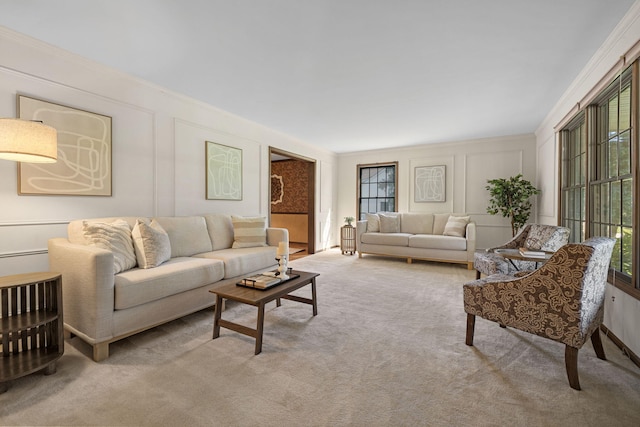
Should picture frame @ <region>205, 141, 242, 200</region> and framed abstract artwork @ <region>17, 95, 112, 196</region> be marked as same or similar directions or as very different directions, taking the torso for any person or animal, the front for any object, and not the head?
same or similar directions

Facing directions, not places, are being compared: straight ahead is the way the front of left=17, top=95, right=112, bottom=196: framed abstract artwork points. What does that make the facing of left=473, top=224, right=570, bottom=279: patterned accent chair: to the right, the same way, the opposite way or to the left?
the opposite way

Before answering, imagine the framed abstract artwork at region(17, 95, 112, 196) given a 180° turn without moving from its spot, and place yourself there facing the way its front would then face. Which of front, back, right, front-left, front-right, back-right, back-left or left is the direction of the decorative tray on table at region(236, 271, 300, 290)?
back

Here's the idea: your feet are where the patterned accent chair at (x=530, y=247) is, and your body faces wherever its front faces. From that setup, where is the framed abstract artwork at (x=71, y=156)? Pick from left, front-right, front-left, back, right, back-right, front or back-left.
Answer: front

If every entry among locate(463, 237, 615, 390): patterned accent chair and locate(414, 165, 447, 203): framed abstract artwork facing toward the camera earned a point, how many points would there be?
1

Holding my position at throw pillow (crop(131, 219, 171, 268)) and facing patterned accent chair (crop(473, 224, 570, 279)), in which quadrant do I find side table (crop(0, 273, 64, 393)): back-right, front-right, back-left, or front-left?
back-right

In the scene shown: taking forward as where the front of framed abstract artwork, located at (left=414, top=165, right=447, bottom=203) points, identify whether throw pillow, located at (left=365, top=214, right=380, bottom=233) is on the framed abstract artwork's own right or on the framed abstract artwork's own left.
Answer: on the framed abstract artwork's own right

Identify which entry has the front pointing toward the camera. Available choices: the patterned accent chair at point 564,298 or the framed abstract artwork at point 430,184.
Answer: the framed abstract artwork

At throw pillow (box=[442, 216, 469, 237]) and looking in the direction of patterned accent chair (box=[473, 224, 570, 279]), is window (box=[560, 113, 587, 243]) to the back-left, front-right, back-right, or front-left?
front-left

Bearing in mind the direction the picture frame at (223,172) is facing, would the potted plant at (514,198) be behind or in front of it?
in front

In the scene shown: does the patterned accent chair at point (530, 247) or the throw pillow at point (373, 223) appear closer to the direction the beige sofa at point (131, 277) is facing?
the patterned accent chair

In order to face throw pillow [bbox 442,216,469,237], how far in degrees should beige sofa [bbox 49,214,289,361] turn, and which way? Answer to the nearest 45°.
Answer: approximately 45° to its left

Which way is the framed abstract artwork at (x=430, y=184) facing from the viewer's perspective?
toward the camera

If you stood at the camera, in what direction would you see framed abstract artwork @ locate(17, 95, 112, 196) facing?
facing the viewer and to the right of the viewer

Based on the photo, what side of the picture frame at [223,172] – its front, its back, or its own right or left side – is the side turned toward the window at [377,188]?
left
